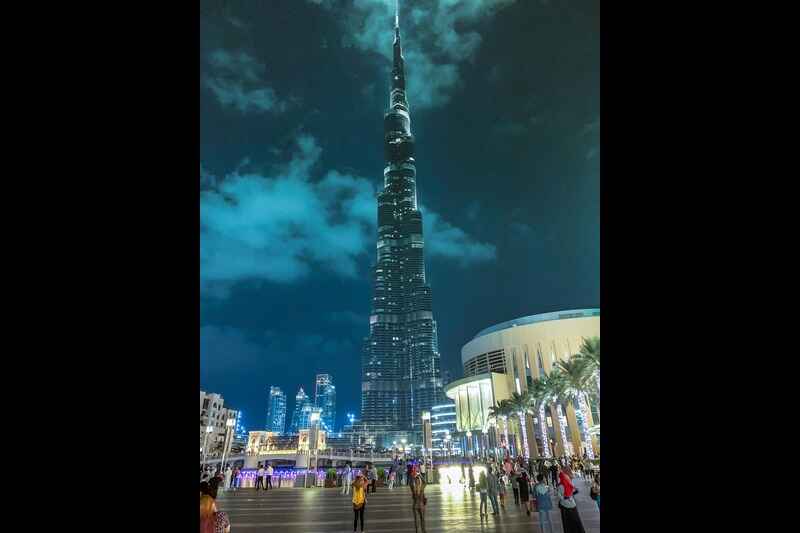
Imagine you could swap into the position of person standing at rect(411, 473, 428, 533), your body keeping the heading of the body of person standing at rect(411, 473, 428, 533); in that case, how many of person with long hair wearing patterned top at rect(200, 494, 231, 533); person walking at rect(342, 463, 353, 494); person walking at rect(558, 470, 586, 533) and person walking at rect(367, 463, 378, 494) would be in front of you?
2

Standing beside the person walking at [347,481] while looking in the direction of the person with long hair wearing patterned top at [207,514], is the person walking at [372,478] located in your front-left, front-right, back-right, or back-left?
back-left

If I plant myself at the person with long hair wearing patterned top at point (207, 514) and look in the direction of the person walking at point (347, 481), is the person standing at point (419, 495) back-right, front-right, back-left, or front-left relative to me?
front-right

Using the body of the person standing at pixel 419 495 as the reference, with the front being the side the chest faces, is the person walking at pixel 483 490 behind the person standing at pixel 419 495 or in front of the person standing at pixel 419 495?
in front

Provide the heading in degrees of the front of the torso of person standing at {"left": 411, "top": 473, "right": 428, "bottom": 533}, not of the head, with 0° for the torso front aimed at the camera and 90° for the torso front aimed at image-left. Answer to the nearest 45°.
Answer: approximately 180°

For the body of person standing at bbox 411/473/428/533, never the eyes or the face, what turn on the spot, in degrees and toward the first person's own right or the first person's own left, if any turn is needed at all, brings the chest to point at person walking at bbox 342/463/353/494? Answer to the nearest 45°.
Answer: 0° — they already face them

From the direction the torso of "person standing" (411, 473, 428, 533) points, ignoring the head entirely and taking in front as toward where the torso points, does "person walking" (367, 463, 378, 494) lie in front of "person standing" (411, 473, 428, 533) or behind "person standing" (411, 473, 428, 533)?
in front

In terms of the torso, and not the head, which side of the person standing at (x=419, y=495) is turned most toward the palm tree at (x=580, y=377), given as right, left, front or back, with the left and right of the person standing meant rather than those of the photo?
front
